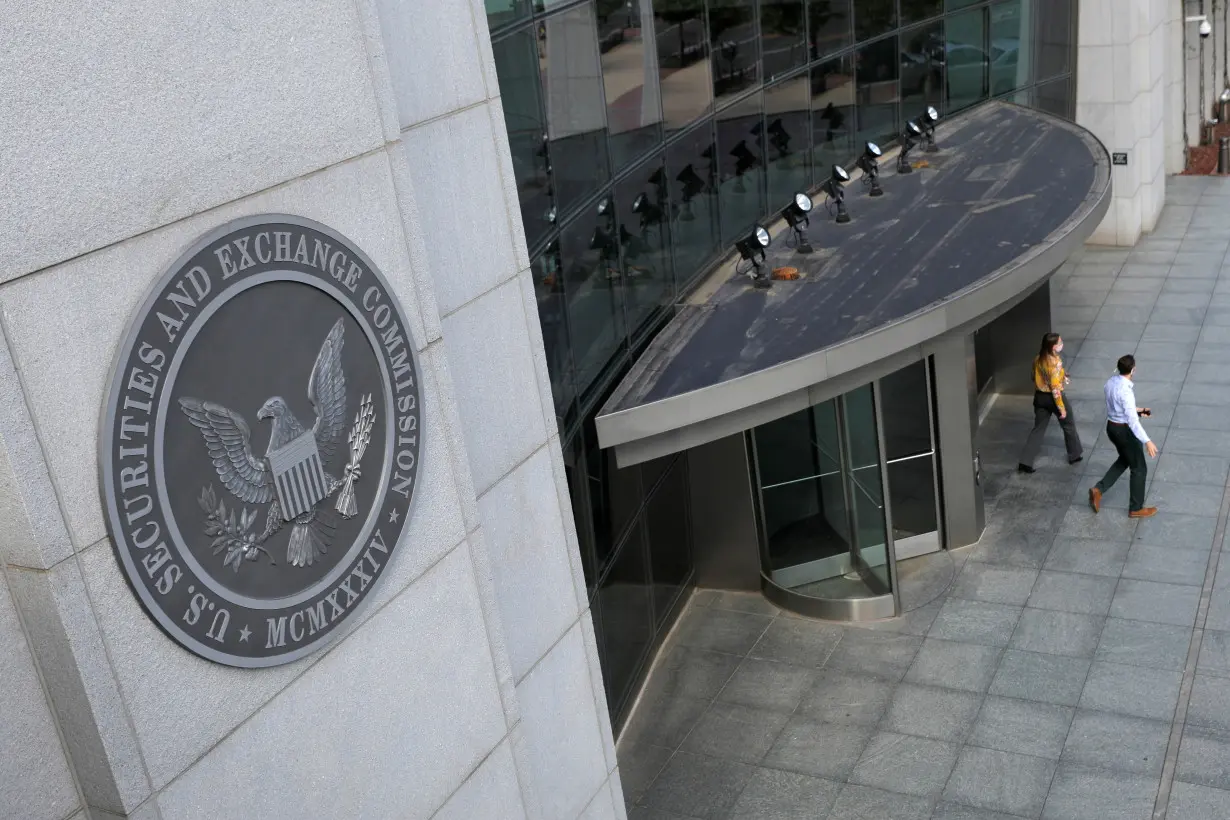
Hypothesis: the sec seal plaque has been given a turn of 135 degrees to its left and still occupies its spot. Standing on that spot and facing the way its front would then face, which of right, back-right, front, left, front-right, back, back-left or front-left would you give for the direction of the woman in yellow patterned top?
front-right

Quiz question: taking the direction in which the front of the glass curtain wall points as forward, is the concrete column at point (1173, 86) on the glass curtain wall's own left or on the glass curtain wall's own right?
on the glass curtain wall's own left
